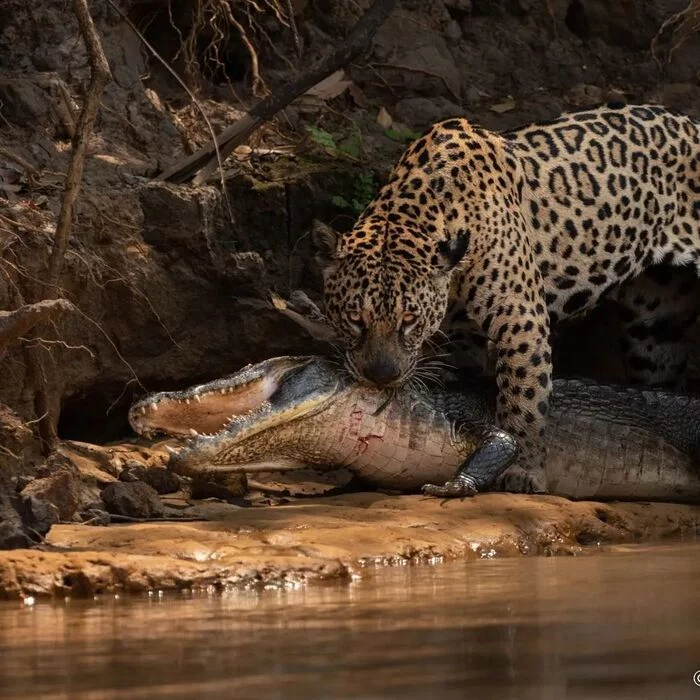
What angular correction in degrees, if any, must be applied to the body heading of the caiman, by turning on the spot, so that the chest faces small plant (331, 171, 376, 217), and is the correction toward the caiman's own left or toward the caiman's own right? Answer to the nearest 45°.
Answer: approximately 90° to the caiman's own right

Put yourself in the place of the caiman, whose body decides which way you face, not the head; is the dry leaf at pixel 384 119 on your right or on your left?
on your right

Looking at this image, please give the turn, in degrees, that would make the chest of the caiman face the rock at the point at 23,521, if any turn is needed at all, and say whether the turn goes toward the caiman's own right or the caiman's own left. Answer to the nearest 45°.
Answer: approximately 45° to the caiman's own left

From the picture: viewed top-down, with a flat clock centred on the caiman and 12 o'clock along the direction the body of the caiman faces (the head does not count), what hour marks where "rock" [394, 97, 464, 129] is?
The rock is roughly at 3 o'clock from the caiman.

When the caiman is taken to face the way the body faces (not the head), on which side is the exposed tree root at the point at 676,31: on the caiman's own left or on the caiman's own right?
on the caiman's own right

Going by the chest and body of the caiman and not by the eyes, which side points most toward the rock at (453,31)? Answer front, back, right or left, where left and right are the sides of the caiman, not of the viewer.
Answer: right

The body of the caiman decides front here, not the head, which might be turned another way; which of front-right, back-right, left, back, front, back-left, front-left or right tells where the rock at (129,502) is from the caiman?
front-left

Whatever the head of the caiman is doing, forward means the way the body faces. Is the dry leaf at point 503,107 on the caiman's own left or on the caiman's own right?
on the caiman's own right

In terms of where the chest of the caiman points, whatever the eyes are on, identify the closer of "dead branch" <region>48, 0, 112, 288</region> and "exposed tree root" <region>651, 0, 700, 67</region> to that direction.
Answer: the dead branch

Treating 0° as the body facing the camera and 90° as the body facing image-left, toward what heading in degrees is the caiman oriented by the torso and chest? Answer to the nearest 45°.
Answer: approximately 90°

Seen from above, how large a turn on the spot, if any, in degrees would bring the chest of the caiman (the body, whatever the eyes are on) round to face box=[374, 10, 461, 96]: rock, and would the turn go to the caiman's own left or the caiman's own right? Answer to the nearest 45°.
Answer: approximately 90° to the caiman's own right
